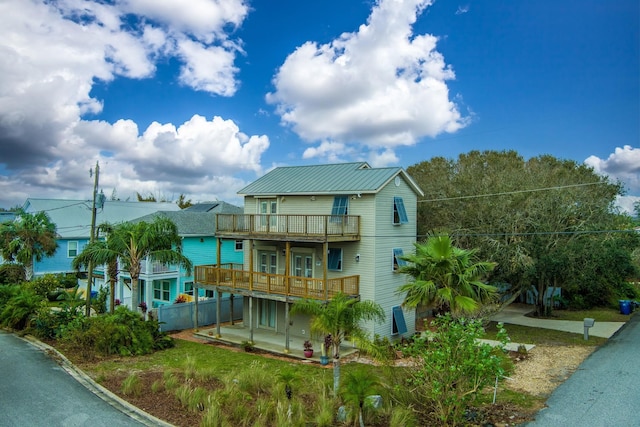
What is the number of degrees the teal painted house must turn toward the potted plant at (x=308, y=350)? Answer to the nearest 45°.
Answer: approximately 45° to its left

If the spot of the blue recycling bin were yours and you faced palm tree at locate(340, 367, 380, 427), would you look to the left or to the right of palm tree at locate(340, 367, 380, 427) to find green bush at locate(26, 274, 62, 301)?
right

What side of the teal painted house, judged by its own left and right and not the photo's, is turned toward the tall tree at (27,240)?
right

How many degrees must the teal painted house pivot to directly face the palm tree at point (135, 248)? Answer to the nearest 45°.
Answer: approximately 45° to its left

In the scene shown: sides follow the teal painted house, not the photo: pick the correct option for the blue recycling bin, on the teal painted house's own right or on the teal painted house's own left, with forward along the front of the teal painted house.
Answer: on the teal painted house's own left

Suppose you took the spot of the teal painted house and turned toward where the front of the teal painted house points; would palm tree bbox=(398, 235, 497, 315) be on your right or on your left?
on your left

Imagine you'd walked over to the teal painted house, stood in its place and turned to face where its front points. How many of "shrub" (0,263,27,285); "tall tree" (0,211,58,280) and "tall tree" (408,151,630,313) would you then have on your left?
1

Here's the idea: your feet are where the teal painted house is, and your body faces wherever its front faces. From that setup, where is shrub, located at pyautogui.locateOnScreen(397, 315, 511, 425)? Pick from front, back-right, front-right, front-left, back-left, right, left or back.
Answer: front-left

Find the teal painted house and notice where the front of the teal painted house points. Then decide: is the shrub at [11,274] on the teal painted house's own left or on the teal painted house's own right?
on the teal painted house's own right

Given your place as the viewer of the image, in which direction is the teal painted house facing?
facing the viewer and to the left of the viewer

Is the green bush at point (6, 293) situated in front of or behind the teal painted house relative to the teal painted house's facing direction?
in front

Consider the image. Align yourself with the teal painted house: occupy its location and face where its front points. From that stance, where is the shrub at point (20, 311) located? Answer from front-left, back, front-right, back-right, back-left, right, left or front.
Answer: front

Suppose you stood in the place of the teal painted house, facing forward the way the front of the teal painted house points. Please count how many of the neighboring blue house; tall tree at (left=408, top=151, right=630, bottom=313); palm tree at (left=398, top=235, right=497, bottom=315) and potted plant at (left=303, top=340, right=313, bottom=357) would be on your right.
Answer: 1

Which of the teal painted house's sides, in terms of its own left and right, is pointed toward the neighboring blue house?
right

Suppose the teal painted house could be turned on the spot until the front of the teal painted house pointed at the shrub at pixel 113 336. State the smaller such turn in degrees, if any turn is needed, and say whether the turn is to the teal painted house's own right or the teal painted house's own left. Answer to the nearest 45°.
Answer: approximately 45° to the teal painted house's own left

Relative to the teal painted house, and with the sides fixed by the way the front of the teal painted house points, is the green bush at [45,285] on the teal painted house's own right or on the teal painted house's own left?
on the teal painted house's own right

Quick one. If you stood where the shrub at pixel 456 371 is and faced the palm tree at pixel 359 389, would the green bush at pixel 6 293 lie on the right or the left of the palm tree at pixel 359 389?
right

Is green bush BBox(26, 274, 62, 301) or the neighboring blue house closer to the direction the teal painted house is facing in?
the green bush

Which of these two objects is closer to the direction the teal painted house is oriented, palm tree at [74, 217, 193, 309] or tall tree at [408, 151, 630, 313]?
the palm tree
